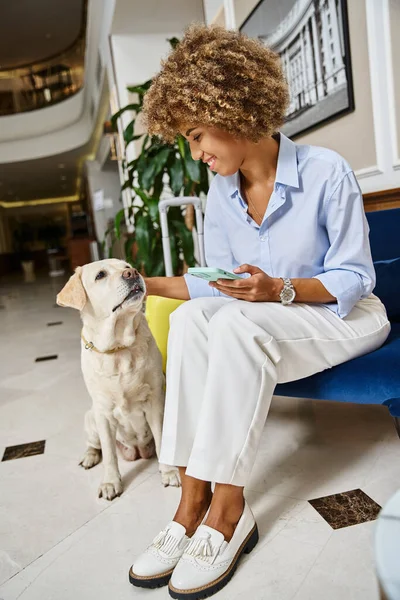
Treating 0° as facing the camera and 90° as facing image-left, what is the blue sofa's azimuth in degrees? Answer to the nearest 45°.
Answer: approximately 45°

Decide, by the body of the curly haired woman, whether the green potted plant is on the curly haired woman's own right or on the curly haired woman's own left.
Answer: on the curly haired woman's own right

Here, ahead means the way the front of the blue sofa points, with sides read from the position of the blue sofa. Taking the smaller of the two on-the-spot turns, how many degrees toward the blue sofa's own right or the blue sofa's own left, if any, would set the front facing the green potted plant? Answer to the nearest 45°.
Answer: approximately 90° to the blue sofa's own right

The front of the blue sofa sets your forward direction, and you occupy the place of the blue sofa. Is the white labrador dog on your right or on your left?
on your right

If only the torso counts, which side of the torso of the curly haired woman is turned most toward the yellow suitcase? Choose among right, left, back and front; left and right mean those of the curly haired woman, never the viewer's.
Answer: right

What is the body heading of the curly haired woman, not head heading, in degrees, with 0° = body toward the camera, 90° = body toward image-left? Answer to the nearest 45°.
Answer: approximately 45°
